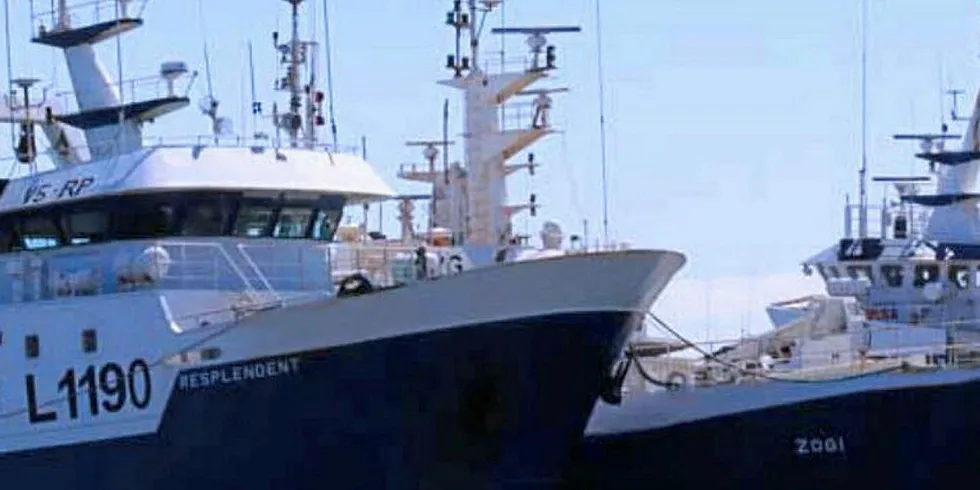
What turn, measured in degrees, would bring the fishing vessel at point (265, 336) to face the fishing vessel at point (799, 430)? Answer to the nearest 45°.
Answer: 0° — it already faces it

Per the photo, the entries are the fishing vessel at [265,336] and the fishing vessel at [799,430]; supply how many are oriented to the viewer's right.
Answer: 1

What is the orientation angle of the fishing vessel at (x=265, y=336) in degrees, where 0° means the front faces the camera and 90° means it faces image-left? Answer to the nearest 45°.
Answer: approximately 270°
